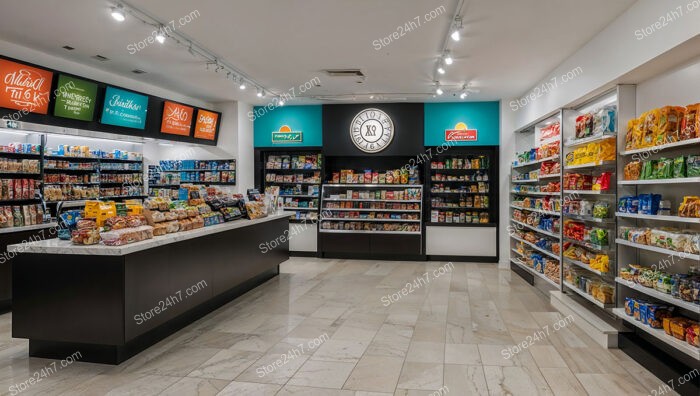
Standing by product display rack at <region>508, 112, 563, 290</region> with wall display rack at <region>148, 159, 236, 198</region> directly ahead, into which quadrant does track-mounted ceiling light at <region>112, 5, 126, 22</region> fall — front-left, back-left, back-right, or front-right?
front-left

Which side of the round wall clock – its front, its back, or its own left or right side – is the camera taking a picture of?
front

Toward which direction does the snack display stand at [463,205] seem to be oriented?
toward the camera

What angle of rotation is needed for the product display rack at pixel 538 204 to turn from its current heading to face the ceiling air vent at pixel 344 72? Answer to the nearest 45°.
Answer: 0° — it already faces it

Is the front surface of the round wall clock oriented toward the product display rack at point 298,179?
no

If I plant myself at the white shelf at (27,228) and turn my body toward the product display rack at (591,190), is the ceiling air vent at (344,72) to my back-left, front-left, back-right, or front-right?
front-left

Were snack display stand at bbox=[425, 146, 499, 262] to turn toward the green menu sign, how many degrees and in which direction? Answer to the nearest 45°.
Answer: approximately 45° to its right

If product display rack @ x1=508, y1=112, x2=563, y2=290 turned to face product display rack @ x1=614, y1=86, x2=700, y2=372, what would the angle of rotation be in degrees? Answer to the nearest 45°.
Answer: approximately 45° to its left

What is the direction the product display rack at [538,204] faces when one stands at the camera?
facing the viewer and to the left of the viewer

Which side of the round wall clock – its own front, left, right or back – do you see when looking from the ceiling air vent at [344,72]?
front

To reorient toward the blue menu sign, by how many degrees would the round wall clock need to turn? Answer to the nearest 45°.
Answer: approximately 45° to its right

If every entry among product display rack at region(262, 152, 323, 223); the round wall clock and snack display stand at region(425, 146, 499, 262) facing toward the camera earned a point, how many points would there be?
3

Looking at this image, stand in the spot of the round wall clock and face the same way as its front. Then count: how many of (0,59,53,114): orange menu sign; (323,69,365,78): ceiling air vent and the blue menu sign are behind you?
0

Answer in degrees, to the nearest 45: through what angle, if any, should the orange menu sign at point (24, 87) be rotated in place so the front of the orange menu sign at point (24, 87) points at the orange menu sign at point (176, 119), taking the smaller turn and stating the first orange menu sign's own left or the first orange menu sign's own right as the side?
approximately 90° to the first orange menu sign's own left

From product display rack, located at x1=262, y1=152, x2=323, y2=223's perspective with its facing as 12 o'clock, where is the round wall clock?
The round wall clock is roughly at 10 o'clock from the product display rack.
